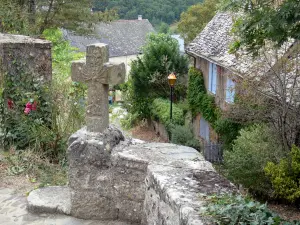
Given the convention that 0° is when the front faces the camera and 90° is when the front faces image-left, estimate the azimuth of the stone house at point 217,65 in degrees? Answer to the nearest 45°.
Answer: approximately 45°

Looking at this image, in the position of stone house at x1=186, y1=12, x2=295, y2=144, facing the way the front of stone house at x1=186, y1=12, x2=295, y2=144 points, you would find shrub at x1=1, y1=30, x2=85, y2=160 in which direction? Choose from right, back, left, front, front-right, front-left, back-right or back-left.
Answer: front-left

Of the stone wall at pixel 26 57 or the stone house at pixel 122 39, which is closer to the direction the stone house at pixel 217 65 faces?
the stone wall

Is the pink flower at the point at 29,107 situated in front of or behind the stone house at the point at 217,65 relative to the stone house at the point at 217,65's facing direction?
in front

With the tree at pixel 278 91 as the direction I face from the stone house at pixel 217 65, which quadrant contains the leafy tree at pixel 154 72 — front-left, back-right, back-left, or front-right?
back-right

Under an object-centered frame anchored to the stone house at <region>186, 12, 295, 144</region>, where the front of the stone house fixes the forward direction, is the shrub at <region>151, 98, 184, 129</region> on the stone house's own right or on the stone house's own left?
on the stone house's own right

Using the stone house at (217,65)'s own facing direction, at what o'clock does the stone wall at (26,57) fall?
The stone wall is roughly at 11 o'clock from the stone house.

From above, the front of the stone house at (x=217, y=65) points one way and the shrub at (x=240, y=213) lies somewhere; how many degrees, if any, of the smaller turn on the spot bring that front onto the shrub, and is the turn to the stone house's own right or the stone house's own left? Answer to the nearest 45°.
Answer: approximately 45° to the stone house's own left
